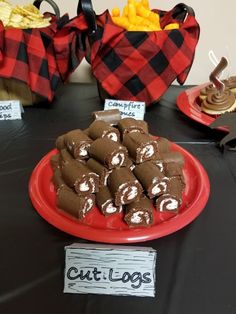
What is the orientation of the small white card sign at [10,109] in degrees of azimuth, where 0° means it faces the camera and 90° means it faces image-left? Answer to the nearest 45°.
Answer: approximately 0°

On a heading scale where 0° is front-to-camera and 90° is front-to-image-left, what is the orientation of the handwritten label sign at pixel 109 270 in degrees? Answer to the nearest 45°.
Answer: approximately 0°
